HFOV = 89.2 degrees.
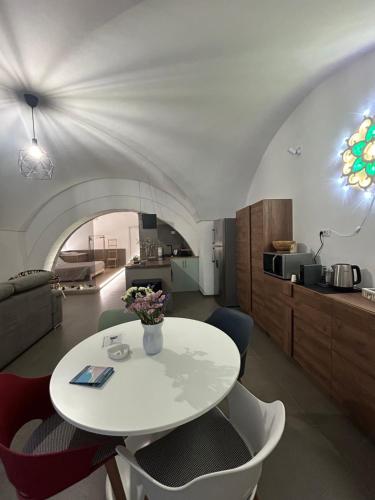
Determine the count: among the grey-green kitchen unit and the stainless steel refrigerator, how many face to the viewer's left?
1

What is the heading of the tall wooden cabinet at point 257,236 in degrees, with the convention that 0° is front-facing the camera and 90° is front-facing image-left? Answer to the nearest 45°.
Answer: approximately 45°

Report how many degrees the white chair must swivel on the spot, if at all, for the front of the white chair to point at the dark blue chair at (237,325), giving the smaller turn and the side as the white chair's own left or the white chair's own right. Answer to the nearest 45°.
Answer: approximately 45° to the white chair's own right

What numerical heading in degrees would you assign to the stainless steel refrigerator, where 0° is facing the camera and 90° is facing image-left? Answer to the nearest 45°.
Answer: approximately 90°

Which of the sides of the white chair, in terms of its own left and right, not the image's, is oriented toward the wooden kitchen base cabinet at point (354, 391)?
right

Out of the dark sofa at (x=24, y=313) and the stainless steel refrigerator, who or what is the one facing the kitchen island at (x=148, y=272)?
the stainless steel refrigerator

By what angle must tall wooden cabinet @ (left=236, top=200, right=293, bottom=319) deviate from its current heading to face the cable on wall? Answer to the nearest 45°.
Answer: approximately 90° to its left

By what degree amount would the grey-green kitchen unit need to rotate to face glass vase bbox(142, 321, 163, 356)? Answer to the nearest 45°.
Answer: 0° — it already faces it

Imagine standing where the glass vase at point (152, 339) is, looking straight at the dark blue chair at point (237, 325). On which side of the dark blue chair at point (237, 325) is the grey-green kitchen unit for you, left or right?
left

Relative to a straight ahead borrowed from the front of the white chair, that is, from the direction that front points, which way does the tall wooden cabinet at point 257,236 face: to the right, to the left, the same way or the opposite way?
to the left

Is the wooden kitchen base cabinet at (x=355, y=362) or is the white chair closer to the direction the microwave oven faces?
the white chair
